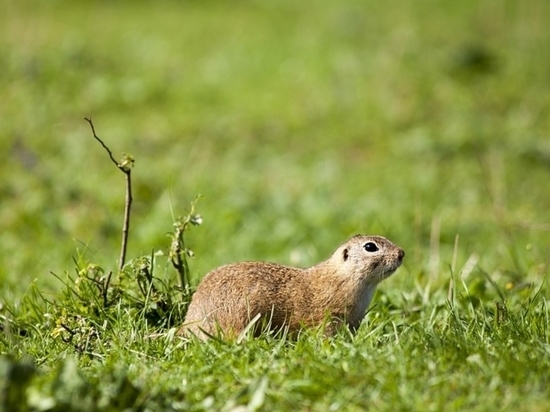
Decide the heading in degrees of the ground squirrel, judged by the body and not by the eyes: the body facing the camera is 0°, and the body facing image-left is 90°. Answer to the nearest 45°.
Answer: approximately 270°
